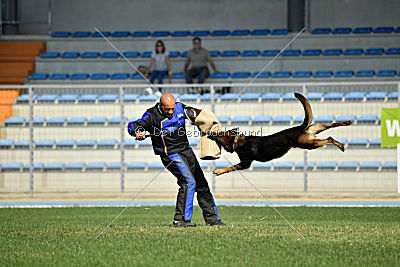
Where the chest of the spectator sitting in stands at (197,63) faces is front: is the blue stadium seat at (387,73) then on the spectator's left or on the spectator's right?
on the spectator's left

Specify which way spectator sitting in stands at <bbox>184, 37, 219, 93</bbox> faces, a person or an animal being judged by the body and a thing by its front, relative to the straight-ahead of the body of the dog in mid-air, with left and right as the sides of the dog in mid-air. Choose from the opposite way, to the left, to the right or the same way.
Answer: to the left

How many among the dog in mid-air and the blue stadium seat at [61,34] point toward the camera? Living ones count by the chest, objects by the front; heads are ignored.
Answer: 1

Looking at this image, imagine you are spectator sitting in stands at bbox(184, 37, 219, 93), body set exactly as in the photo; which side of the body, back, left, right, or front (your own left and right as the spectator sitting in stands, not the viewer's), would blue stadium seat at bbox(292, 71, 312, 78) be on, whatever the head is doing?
left

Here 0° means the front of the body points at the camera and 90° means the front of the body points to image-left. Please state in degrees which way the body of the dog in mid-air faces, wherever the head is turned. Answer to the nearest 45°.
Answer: approximately 90°

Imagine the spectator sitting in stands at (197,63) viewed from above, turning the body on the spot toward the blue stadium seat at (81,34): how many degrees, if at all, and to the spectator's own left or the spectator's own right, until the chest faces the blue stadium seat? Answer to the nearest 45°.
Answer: approximately 135° to the spectator's own right

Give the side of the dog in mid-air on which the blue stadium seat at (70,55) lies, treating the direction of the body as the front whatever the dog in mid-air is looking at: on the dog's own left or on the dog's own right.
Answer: on the dog's own right

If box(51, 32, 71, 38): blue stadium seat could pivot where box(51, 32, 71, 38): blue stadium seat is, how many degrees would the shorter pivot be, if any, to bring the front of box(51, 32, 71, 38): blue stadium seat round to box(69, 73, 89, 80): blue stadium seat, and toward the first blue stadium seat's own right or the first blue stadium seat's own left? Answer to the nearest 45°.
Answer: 0° — it already faces it

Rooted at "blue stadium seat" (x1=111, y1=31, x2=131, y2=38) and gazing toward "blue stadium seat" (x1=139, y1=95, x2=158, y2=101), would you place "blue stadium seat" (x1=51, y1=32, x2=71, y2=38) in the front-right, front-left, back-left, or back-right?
back-right
